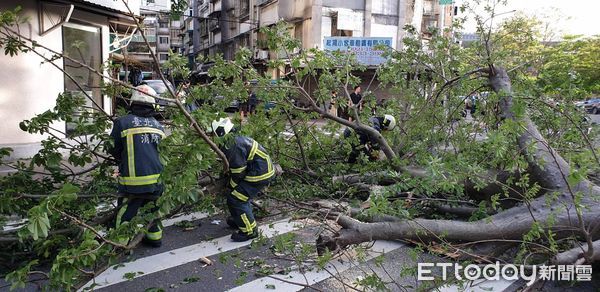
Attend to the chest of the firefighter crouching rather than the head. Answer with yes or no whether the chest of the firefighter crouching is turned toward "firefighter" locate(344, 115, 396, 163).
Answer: no

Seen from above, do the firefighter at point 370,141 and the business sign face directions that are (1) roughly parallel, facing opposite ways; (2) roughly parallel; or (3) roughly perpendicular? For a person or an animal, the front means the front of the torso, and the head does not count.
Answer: roughly perpendicular

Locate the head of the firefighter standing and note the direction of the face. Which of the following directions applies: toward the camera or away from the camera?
away from the camera

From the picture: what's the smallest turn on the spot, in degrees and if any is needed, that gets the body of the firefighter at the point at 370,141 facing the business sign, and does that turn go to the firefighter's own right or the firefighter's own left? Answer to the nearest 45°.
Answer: approximately 90° to the firefighter's own left

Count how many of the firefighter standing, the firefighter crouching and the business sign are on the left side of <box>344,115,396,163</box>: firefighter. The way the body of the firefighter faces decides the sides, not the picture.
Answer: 1

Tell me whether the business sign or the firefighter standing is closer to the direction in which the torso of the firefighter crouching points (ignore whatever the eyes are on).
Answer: the firefighter standing

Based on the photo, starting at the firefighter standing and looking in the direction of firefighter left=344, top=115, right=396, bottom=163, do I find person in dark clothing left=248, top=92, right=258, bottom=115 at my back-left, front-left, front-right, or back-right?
front-left

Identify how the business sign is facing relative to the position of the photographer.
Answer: facing the viewer

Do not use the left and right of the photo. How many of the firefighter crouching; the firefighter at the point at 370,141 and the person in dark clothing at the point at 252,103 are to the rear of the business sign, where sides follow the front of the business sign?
0

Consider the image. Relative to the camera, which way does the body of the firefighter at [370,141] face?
to the viewer's right

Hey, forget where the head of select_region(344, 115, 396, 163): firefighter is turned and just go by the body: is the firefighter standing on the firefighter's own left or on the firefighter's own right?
on the firefighter's own right

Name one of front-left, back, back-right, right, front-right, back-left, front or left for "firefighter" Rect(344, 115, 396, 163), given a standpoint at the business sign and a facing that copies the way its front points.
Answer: front

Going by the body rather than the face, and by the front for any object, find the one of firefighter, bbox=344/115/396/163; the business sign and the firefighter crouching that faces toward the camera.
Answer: the business sign
